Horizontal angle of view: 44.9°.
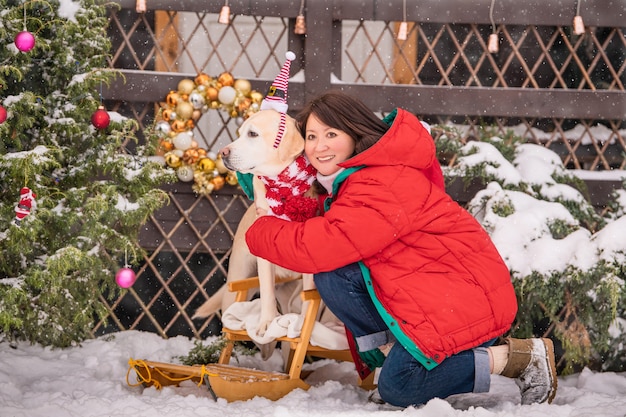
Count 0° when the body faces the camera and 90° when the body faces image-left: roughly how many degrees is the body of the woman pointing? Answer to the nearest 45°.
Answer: approximately 90°

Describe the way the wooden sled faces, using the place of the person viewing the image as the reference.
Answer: facing the viewer and to the left of the viewer

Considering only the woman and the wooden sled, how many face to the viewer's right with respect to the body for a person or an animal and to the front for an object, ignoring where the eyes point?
0

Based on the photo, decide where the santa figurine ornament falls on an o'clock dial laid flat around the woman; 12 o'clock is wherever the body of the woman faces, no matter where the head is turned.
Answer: The santa figurine ornament is roughly at 12 o'clock from the woman.

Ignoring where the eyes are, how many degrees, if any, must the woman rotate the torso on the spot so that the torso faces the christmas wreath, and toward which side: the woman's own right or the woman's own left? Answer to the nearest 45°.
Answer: approximately 45° to the woman's own right

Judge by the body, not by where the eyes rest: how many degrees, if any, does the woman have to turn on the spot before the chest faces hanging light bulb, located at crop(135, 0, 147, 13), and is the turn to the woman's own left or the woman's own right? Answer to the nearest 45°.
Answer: approximately 45° to the woman's own right

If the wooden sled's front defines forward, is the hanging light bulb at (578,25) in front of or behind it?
behind
